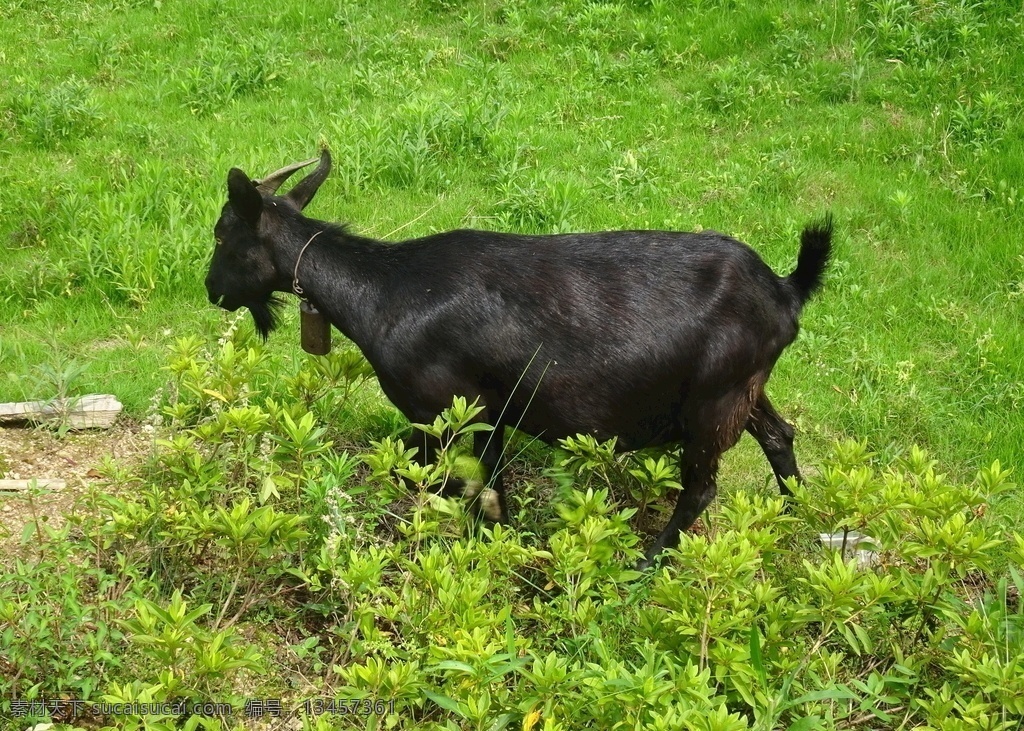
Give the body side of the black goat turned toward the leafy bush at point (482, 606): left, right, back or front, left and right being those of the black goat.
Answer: left

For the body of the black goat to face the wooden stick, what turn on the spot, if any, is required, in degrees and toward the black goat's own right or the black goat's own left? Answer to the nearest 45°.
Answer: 0° — it already faces it

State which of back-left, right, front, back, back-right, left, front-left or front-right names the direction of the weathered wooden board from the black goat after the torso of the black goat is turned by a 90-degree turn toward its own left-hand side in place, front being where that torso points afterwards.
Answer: right

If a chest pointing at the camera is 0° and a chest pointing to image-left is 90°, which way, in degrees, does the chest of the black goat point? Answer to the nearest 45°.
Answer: approximately 90°
